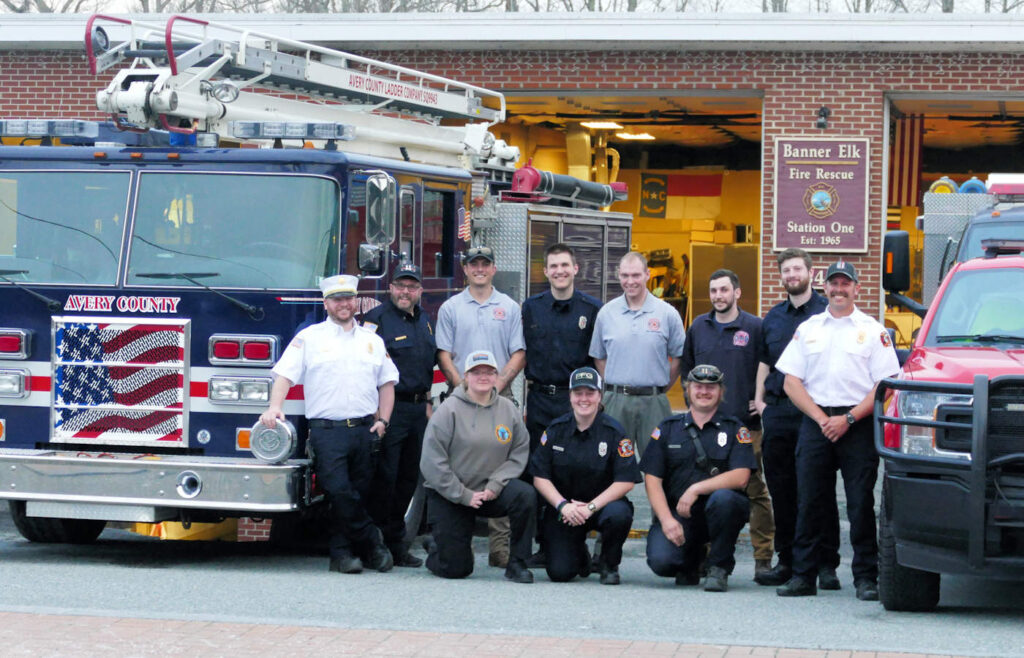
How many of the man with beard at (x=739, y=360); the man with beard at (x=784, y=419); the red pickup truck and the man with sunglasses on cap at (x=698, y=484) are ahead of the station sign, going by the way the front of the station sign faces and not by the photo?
4

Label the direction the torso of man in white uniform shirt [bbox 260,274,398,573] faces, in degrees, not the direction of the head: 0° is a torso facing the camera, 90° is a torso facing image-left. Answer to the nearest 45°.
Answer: approximately 0°

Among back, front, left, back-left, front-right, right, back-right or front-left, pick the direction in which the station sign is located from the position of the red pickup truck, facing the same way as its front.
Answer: back

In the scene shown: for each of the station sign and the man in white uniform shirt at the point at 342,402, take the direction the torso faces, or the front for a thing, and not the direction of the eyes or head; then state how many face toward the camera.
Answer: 2
